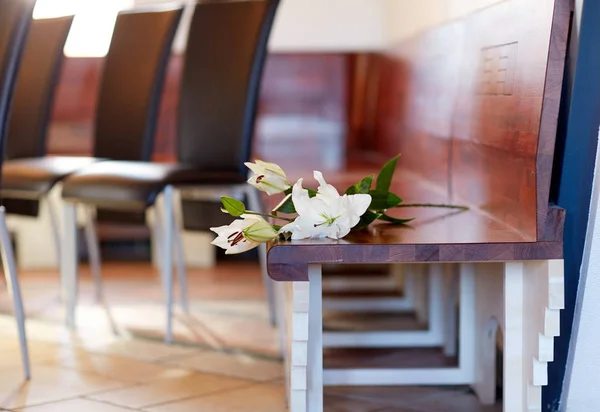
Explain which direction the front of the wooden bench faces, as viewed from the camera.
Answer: facing to the left of the viewer
